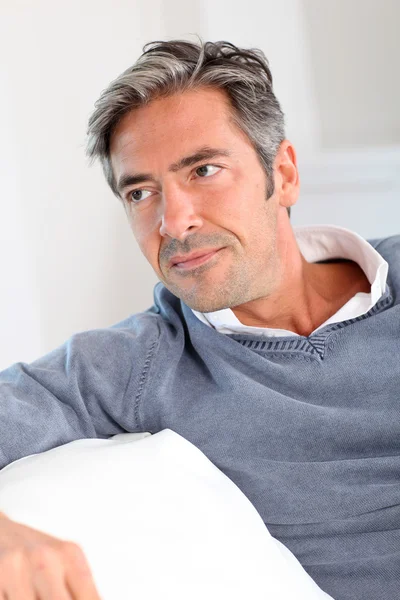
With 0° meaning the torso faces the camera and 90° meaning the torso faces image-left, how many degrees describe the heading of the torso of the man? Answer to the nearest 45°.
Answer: approximately 0°
